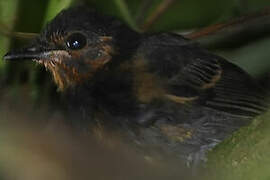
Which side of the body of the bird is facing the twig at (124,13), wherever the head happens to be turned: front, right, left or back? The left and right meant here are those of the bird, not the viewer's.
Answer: right

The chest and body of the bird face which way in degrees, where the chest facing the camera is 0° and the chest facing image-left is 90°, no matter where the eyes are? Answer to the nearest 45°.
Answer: approximately 90°

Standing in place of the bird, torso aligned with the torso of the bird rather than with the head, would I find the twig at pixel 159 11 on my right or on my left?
on my right
